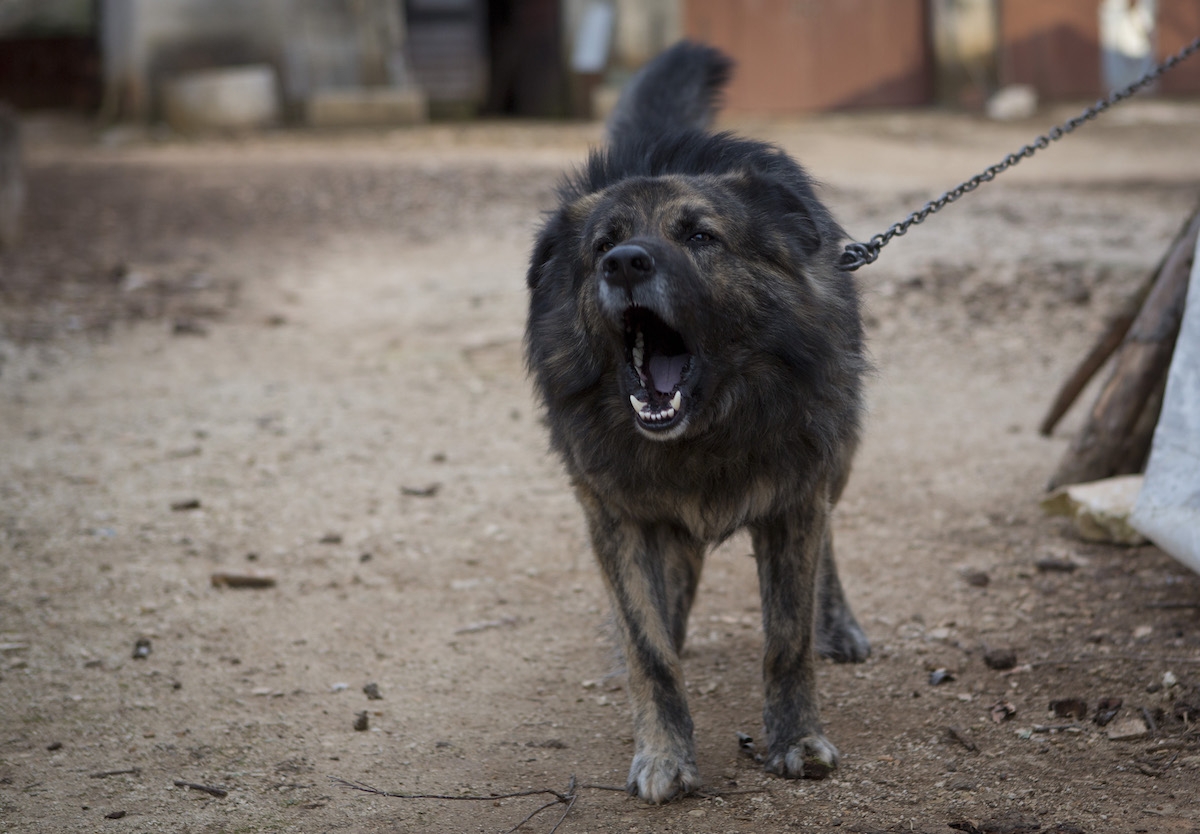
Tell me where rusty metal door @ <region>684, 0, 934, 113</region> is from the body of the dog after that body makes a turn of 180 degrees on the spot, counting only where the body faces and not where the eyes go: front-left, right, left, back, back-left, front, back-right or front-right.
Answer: front

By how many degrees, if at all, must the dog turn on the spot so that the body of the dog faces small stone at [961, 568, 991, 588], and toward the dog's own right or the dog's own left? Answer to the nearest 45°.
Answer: approximately 135° to the dog's own left

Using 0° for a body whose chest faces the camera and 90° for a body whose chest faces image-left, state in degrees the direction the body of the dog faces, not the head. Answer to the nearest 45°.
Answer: approximately 0°

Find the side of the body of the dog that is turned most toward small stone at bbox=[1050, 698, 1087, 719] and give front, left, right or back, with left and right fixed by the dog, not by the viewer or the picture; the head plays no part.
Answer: left

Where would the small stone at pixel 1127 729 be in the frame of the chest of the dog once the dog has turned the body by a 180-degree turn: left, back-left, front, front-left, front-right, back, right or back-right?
right

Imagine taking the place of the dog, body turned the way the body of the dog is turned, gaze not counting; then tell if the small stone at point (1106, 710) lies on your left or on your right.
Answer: on your left

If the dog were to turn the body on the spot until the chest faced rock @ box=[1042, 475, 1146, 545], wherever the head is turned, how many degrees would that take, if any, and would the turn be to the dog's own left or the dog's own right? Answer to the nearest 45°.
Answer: approximately 135° to the dog's own left
